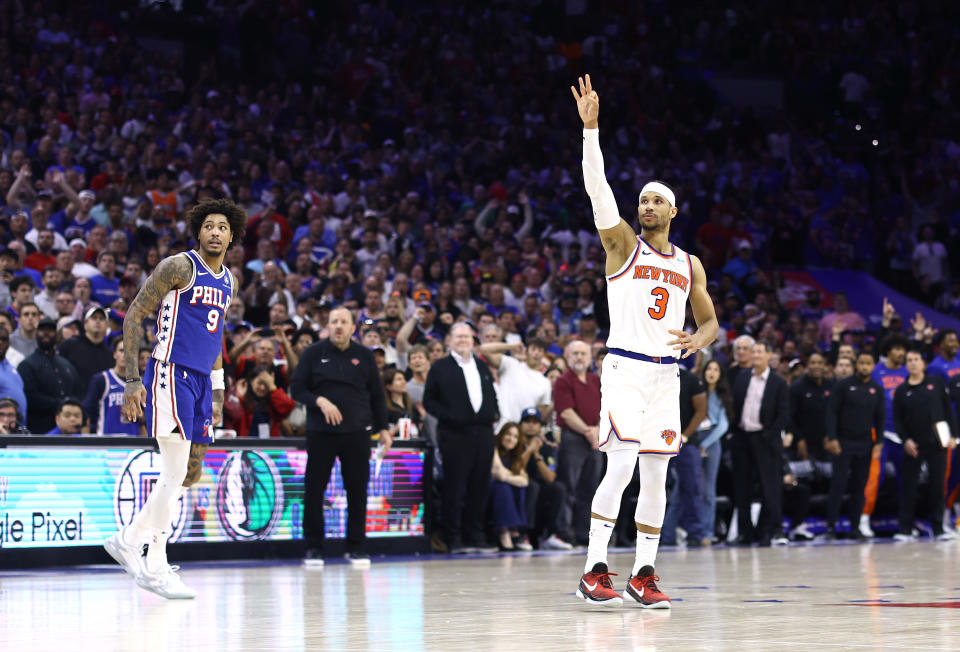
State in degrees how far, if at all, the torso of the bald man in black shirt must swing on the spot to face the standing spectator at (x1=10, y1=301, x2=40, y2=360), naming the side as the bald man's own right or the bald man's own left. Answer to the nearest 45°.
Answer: approximately 90° to the bald man's own right

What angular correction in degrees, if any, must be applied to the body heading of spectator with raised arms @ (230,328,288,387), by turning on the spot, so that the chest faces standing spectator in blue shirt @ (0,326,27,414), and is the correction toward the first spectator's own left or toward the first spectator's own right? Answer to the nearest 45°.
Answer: approximately 45° to the first spectator's own right

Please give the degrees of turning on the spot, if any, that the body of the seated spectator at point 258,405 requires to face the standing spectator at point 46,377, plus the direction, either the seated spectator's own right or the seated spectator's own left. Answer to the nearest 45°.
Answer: approximately 90° to the seated spectator's own right

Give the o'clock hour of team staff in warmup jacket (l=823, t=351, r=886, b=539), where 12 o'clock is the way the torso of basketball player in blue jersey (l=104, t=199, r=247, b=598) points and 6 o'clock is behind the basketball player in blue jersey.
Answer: The team staff in warmup jacket is roughly at 9 o'clock from the basketball player in blue jersey.

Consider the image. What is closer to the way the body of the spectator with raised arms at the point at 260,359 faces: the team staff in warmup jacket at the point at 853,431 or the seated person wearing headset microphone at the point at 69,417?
the seated person wearing headset microphone

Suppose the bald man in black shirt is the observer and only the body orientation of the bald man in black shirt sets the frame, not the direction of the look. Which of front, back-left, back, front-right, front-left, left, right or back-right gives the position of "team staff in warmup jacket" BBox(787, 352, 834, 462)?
back-left

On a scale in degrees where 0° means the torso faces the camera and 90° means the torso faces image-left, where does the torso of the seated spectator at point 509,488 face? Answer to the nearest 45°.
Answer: approximately 0°

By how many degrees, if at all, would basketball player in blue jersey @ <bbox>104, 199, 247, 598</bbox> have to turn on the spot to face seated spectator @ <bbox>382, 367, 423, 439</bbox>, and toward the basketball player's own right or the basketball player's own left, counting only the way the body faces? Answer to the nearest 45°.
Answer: approximately 135° to the basketball player's own left

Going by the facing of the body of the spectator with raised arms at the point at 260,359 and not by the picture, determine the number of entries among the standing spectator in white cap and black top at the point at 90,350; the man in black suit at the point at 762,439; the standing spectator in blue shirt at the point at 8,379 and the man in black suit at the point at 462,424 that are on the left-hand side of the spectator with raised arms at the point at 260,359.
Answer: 2

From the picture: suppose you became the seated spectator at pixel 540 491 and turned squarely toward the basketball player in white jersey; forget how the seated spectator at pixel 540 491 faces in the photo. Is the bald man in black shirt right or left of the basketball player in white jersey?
right

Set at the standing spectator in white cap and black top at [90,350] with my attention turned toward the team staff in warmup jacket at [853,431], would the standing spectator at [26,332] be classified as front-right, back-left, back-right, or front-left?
back-left
